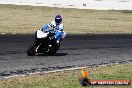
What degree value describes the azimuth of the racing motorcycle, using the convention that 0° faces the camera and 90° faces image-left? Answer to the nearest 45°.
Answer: approximately 45°
